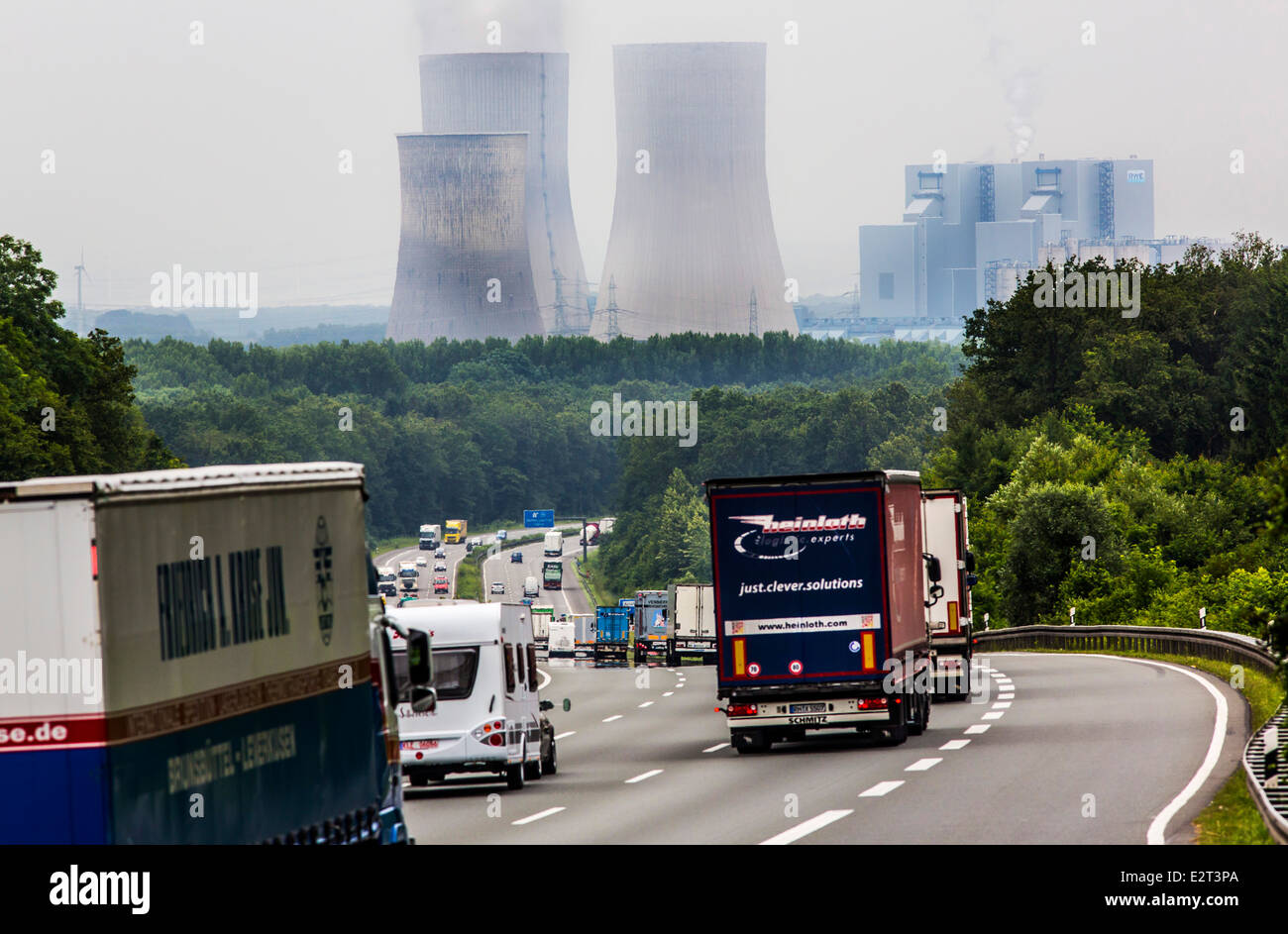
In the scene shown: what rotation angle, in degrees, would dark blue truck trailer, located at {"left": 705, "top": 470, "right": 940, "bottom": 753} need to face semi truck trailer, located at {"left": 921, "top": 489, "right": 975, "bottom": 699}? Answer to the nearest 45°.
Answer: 0° — it already faces it

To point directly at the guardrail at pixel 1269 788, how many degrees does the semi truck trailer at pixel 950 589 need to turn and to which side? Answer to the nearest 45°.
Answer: approximately 180°

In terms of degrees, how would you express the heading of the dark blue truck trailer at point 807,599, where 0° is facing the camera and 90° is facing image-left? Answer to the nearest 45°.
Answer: approximately 180°

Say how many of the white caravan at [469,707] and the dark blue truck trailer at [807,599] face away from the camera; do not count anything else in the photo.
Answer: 2

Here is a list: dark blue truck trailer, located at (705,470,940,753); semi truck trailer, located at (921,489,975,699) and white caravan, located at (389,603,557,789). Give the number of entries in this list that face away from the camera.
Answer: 3

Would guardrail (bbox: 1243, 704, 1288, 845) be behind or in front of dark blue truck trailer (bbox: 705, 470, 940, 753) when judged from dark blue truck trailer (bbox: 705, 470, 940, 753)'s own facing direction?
behind

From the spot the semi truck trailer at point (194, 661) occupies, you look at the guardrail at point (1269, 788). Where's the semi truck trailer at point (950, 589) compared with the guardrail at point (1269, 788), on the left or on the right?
left

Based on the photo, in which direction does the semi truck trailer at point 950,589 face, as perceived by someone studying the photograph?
facing away from the viewer

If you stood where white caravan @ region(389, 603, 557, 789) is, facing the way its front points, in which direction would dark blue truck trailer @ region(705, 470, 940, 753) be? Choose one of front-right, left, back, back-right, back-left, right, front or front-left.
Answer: right

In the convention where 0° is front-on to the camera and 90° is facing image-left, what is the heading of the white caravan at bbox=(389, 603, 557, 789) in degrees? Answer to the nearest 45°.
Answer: approximately 180°
